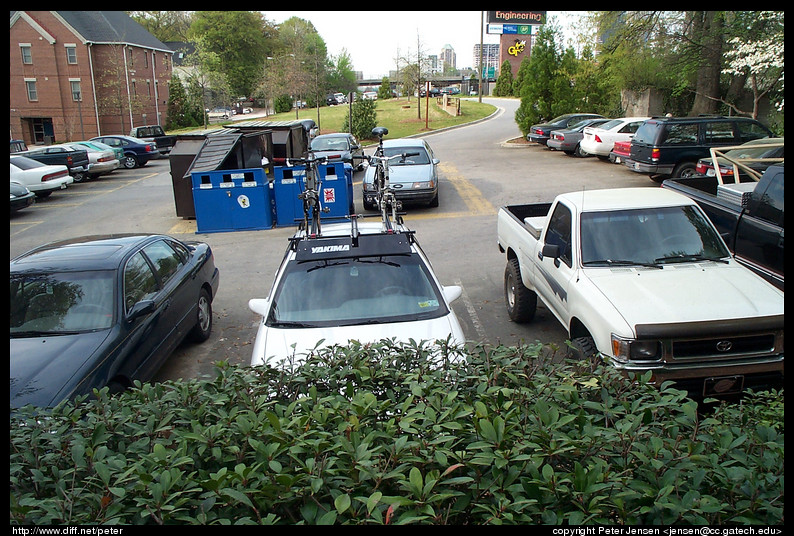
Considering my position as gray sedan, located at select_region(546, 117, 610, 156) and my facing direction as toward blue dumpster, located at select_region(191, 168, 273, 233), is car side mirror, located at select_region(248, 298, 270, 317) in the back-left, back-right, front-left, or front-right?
front-left

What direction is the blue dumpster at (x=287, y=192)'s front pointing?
toward the camera

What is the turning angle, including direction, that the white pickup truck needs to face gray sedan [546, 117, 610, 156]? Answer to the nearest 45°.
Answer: approximately 135° to its left

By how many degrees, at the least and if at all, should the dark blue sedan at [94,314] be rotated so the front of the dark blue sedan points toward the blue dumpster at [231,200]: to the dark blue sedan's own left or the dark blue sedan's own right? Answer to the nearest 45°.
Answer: approximately 135° to the dark blue sedan's own right

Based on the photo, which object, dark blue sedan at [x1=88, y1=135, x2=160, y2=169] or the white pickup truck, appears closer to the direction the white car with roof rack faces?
the white pickup truck

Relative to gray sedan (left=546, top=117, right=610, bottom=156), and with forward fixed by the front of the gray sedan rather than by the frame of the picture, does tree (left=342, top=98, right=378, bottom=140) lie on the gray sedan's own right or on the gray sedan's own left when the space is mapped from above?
on the gray sedan's own left

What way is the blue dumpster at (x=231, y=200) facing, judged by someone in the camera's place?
facing the viewer

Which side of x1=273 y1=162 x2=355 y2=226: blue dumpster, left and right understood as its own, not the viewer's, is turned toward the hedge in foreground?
front

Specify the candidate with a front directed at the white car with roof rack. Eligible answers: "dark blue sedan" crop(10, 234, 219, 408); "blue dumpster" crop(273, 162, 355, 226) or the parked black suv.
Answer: the blue dumpster

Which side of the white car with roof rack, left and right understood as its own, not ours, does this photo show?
front

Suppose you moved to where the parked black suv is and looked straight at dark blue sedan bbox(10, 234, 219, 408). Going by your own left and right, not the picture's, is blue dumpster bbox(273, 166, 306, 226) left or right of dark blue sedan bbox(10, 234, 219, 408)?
right

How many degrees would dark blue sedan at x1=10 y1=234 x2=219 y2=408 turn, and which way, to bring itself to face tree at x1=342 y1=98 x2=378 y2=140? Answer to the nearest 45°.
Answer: approximately 180°

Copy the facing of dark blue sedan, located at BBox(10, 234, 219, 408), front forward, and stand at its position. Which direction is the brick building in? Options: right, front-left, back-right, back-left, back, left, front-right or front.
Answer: back-right

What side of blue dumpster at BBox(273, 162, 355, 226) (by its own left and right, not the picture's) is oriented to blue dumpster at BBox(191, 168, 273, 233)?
right
